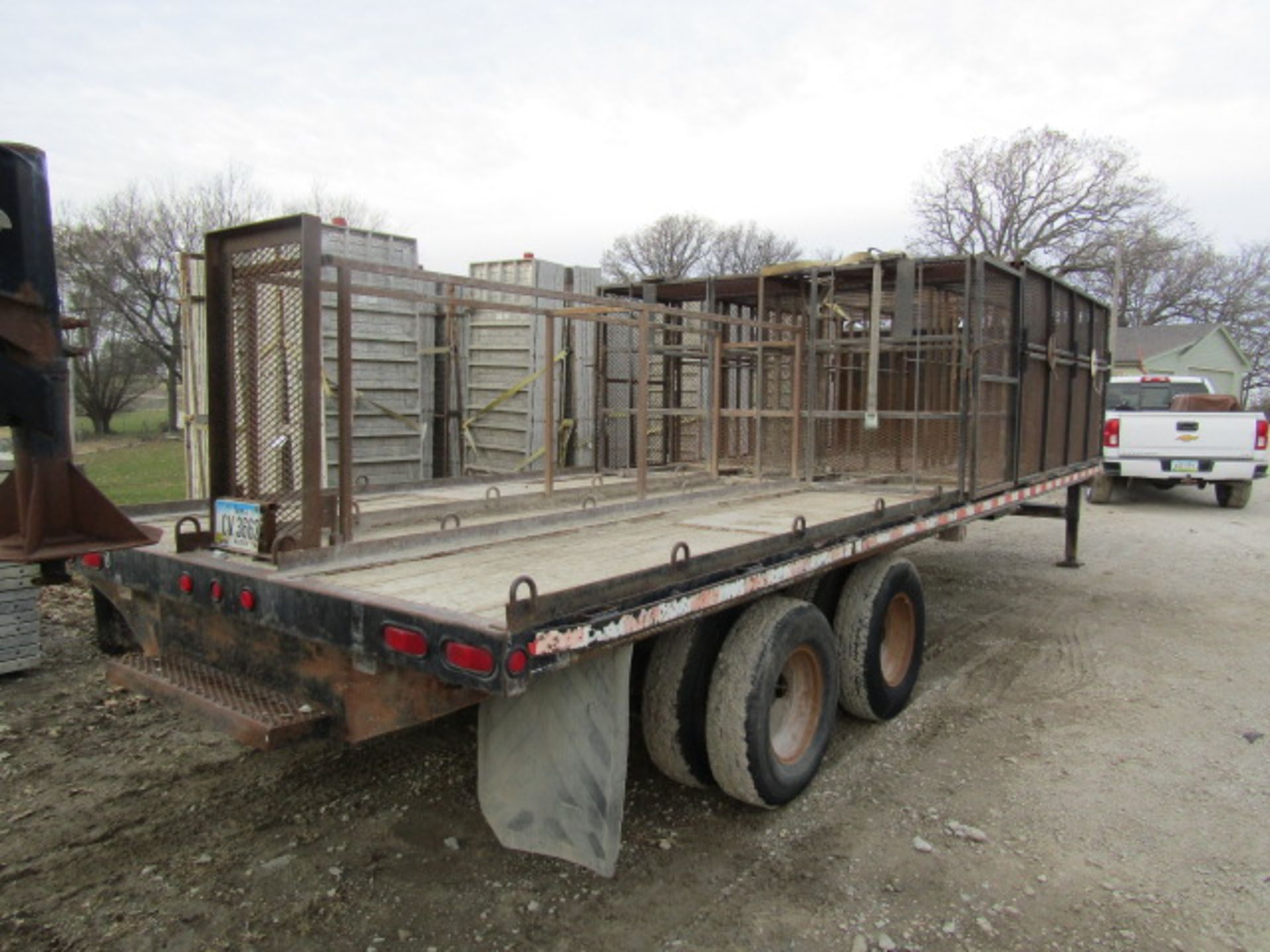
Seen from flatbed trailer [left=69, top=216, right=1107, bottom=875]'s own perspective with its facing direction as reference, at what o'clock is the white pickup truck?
The white pickup truck is roughly at 12 o'clock from the flatbed trailer.

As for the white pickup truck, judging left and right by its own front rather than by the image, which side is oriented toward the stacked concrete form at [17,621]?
back

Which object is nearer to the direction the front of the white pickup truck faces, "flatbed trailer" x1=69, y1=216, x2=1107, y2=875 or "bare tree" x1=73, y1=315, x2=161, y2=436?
the bare tree

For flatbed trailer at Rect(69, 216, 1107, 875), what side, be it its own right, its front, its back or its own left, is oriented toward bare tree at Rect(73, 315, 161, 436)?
left

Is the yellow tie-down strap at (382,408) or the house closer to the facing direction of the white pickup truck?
the house

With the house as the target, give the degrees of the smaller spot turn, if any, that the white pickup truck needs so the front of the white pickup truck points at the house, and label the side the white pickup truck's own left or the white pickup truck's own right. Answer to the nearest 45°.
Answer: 0° — it already faces it

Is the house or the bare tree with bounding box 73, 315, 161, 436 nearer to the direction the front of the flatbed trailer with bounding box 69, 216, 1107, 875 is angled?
the house

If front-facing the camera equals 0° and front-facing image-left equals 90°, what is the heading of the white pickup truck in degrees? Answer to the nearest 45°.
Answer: approximately 180°

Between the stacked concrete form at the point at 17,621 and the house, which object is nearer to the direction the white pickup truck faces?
the house

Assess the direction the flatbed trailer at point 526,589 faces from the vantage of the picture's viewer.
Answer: facing away from the viewer and to the right of the viewer

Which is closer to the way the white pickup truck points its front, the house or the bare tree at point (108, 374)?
the house

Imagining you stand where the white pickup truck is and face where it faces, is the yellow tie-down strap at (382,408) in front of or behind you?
behind
